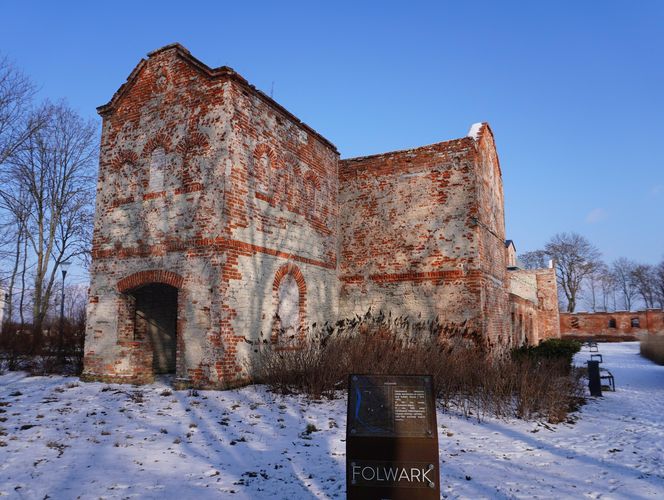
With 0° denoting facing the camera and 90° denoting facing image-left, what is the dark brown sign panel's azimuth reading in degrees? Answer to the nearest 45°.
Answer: approximately 0°

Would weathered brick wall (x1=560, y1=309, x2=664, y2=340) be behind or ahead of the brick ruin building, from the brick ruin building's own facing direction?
behind

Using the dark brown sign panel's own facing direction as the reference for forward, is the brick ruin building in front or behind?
behind

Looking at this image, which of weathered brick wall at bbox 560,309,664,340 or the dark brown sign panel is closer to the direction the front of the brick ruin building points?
the dark brown sign panel

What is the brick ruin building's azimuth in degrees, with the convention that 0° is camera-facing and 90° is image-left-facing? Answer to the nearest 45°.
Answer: approximately 45°

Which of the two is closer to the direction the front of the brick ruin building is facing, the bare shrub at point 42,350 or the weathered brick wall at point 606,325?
the bare shrub

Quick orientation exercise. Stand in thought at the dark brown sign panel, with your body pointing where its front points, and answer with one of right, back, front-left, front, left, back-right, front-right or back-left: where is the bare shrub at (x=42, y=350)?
back-right

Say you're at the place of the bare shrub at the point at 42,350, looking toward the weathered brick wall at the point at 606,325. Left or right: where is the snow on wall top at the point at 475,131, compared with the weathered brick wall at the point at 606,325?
right
